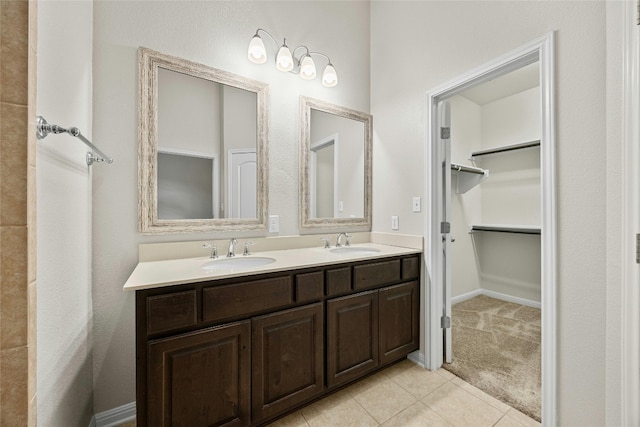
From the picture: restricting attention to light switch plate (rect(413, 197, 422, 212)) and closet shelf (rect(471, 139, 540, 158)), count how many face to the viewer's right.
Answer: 0

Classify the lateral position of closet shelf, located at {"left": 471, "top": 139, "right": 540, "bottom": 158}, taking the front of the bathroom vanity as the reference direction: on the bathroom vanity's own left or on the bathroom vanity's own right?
on the bathroom vanity's own left

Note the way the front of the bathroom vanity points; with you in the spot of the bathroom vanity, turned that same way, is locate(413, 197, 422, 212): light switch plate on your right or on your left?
on your left

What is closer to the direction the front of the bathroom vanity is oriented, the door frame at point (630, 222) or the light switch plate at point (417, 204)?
the door frame

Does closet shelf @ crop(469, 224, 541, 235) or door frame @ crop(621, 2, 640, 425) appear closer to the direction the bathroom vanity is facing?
the door frame

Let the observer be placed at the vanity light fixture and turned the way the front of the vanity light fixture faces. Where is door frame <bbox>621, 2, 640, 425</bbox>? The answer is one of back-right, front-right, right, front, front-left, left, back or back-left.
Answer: front

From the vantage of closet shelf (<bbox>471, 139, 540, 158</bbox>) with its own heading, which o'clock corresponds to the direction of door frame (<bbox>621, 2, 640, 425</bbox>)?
The door frame is roughly at 10 o'clock from the closet shelf.

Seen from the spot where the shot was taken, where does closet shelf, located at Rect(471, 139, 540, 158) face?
facing the viewer and to the left of the viewer

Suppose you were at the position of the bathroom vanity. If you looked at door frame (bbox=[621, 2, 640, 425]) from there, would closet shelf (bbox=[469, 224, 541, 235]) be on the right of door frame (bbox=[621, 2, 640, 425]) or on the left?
left

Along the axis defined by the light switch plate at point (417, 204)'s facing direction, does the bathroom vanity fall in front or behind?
in front

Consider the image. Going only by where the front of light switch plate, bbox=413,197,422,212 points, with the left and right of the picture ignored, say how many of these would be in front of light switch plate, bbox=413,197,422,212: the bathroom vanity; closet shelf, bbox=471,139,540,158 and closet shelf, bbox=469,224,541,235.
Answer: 1

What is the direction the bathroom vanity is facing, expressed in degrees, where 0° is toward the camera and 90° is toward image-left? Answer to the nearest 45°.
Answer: approximately 315°

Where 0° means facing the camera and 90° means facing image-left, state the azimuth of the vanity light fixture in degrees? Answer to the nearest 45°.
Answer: approximately 315°
